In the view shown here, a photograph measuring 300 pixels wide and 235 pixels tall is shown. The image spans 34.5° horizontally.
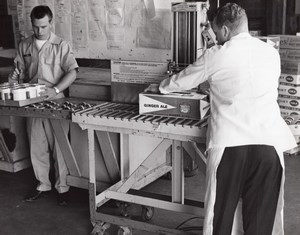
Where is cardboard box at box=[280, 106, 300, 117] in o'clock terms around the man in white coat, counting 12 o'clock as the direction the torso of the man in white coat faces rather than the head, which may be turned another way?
The cardboard box is roughly at 2 o'clock from the man in white coat.

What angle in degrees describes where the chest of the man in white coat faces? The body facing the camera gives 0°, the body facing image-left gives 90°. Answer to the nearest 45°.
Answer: approximately 135°

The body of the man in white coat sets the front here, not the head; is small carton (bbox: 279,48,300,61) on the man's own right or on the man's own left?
on the man's own right

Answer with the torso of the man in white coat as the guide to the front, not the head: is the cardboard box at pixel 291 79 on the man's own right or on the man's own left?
on the man's own right

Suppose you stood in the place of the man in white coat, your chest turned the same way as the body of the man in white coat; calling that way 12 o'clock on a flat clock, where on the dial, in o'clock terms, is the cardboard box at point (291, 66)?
The cardboard box is roughly at 2 o'clock from the man in white coat.

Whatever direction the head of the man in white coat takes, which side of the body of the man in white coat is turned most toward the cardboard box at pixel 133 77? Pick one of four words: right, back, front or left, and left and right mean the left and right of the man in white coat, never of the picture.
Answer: front

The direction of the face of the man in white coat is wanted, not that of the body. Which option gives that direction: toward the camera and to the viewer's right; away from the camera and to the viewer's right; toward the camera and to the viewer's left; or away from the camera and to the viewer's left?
away from the camera and to the viewer's left

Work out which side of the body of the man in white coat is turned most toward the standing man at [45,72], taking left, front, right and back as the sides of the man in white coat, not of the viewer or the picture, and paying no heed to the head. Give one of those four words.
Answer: front

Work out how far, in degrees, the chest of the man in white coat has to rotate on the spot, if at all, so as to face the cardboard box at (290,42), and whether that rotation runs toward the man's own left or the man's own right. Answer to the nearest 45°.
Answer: approximately 45° to the man's own right
